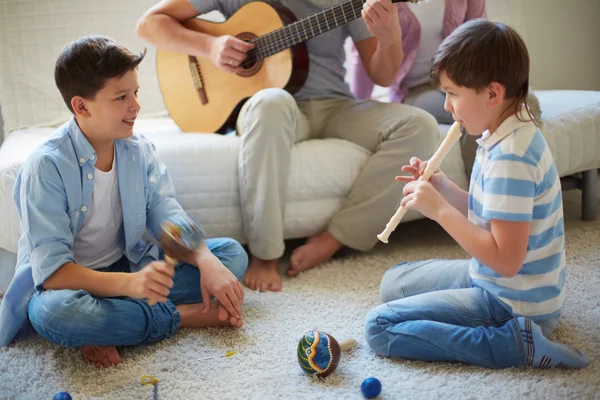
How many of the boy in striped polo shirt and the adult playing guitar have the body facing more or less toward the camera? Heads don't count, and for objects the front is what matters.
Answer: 1

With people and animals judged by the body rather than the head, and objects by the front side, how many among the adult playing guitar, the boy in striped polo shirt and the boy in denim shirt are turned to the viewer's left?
1

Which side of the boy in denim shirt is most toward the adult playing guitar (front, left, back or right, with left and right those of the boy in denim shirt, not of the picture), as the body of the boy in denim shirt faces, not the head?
left

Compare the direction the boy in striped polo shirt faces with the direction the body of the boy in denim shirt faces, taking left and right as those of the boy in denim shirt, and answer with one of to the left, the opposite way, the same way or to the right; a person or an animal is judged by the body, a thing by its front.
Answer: the opposite way

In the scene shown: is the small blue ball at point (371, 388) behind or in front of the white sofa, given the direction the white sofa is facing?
in front

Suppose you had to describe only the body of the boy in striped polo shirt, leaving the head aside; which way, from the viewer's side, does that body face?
to the viewer's left

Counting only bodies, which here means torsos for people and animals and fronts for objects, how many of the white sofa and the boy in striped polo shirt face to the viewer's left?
1

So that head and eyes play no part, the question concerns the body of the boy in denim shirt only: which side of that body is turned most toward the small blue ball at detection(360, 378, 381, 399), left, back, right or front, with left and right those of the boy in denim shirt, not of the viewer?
front

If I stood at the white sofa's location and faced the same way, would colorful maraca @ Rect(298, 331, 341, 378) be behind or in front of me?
in front

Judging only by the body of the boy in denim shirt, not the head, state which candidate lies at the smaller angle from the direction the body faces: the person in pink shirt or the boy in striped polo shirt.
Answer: the boy in striped polo shirt

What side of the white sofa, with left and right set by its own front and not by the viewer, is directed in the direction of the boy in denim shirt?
front

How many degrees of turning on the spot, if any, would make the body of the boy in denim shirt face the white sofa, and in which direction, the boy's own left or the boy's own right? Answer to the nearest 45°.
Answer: approximately 135° to the boy's own left

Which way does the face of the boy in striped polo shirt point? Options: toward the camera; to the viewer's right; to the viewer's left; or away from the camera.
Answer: to the viewer's left
